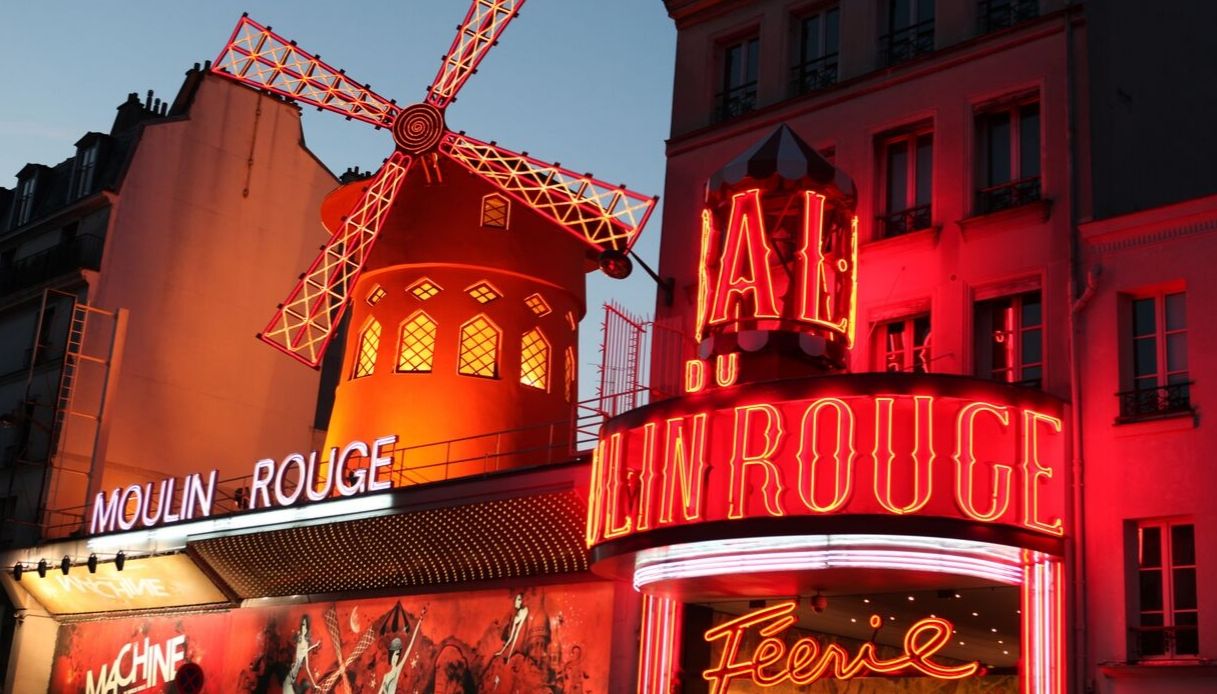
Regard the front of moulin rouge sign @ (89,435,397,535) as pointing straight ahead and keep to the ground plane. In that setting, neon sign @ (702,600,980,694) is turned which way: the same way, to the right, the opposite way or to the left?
the same way

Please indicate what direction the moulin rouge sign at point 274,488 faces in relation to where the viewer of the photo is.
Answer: facing the viewer and to the left of the viewer

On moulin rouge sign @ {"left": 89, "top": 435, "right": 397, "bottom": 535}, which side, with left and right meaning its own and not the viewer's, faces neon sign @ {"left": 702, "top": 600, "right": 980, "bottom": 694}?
left

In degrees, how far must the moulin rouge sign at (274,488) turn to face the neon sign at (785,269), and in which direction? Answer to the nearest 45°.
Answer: approximately 90° to its left

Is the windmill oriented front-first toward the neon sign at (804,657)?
no

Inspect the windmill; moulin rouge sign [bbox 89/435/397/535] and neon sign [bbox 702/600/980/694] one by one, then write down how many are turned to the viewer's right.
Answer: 0

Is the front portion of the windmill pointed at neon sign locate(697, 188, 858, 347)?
no

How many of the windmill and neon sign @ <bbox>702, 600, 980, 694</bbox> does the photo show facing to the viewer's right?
0

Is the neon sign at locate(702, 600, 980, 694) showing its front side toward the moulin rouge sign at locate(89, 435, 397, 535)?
no

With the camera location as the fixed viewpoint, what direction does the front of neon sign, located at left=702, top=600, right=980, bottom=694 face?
facing the viewer

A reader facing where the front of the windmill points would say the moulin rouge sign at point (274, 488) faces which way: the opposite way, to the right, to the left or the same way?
the same way

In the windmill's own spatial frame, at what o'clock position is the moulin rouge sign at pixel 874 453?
The moulin rouge sign is roughly at 10 o'clock from the windmill.

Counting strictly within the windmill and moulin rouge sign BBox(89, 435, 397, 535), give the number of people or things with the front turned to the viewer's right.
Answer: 0
